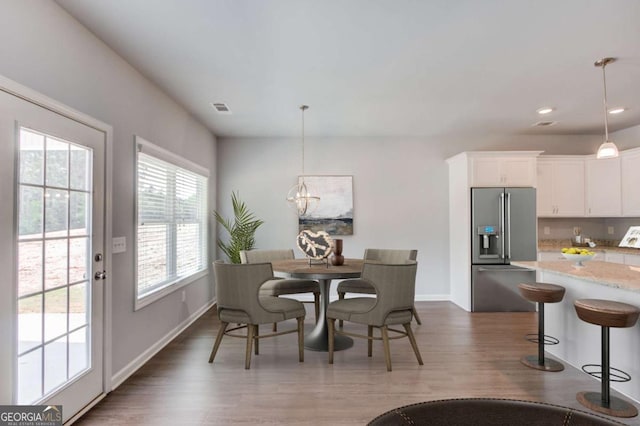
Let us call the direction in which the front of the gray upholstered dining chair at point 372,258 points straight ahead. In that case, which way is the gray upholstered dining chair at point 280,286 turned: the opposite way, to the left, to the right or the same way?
to the left

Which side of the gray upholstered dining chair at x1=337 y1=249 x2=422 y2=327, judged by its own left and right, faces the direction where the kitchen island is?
left

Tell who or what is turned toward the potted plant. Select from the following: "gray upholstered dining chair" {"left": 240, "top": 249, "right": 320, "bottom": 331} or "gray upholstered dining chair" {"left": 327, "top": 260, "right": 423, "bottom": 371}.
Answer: "gray upholstered dining chair" {"left": 327, "top": 260, "right": 423, "bottom": 371}

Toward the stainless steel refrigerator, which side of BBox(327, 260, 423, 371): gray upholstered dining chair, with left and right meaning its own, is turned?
right

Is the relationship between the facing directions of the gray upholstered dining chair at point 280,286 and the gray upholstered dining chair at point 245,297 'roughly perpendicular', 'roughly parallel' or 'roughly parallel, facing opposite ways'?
roughly perpendicular

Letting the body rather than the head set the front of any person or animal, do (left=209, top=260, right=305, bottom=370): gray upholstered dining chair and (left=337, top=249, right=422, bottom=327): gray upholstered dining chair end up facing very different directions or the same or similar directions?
very different directions

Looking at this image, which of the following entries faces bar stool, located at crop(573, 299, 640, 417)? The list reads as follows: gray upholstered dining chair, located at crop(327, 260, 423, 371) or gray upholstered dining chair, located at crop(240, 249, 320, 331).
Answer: gray upholstered dining chair, located at crop(240, 249, 320, 331)

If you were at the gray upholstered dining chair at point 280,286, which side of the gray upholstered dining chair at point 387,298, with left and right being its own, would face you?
front

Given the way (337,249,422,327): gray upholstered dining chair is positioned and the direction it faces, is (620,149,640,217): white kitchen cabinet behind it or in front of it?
behind

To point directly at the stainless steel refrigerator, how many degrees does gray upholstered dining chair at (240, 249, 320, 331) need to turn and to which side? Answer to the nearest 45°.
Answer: approximately 45° to its left

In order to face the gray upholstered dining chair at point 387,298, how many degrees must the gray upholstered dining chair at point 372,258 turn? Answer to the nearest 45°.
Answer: approximately 45° to its left

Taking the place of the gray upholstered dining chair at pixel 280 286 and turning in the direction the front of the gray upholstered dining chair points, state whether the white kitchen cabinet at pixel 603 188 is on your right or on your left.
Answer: on your left

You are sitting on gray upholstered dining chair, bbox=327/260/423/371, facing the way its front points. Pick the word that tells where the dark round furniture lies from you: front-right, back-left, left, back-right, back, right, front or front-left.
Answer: back-left

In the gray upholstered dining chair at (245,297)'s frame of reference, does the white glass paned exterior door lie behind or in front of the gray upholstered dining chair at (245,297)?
behind

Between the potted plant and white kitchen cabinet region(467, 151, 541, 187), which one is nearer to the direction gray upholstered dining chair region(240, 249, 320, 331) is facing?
the white kitchen cabinet

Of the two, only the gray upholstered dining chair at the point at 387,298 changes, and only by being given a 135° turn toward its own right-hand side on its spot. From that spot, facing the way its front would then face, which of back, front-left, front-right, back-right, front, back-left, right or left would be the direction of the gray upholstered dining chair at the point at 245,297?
back

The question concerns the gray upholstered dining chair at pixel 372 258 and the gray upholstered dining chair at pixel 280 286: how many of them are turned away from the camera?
0

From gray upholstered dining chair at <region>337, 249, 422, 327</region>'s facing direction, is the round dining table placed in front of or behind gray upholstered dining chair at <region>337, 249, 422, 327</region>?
in front

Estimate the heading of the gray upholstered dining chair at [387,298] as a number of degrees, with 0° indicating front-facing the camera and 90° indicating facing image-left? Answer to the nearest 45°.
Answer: approximately 135°

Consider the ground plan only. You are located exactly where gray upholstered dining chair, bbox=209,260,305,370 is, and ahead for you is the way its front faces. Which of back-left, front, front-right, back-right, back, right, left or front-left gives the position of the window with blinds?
left
